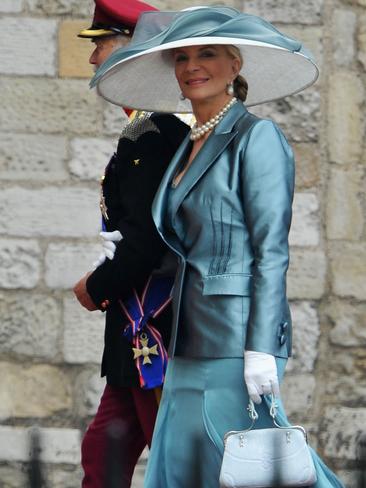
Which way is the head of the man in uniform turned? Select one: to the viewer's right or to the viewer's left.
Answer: to the viewer's left

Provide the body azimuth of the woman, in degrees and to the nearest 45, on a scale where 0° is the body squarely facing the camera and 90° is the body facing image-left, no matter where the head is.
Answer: approximately 45°

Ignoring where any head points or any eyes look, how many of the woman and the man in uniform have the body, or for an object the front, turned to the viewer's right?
0

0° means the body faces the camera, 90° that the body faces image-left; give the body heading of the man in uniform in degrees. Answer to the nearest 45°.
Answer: approximately 90°

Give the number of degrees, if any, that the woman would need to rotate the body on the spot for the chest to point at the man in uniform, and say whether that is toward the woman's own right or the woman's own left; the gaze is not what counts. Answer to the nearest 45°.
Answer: approximately 90° to the woman's own right

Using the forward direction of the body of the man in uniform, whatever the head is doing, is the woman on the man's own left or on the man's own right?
on the man's own left
